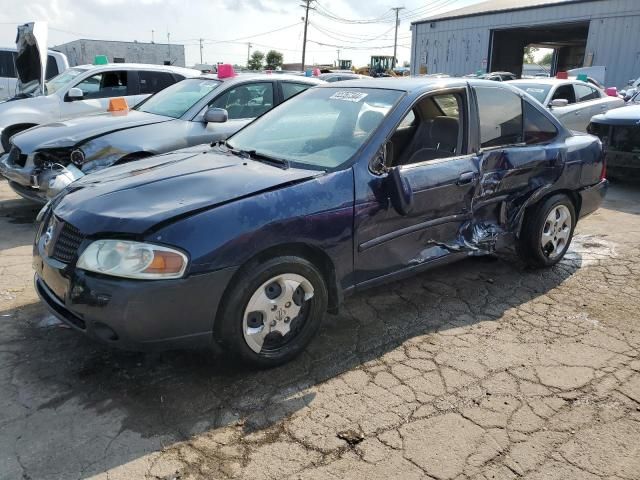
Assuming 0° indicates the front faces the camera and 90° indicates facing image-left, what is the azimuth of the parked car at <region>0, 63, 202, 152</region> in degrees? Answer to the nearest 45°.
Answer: approximately 45°

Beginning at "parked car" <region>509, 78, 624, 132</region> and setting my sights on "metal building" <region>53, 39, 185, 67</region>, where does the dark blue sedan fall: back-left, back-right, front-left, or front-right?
back-left

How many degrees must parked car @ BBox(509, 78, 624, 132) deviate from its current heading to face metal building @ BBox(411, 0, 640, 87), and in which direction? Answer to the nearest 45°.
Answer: approximately 135° to its right

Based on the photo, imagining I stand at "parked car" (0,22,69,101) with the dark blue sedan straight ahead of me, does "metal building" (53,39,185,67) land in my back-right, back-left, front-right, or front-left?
back-left

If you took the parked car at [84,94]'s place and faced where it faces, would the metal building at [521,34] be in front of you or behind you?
behind

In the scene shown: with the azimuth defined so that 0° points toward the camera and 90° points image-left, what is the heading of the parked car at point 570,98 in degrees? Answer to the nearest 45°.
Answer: approximately 45°

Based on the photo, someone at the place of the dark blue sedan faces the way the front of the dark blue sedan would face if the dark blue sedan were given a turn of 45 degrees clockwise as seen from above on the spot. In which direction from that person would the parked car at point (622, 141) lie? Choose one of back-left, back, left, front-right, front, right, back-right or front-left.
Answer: back-right

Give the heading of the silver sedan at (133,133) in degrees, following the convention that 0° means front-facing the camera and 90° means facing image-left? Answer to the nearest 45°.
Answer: approximately 45°

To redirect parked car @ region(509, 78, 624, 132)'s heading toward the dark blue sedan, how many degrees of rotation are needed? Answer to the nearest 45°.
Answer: approximately 45° to its left

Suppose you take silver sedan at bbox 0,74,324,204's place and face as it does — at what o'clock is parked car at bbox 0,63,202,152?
The parked car is roughly at 4 o'clock from the silver sedan.

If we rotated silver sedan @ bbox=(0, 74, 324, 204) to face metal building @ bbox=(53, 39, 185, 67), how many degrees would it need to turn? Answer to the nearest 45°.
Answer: approximately 135° to its right

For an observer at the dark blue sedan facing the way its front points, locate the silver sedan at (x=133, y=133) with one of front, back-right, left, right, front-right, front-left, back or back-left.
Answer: right

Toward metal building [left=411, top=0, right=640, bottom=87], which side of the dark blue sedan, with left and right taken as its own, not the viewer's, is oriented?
back
